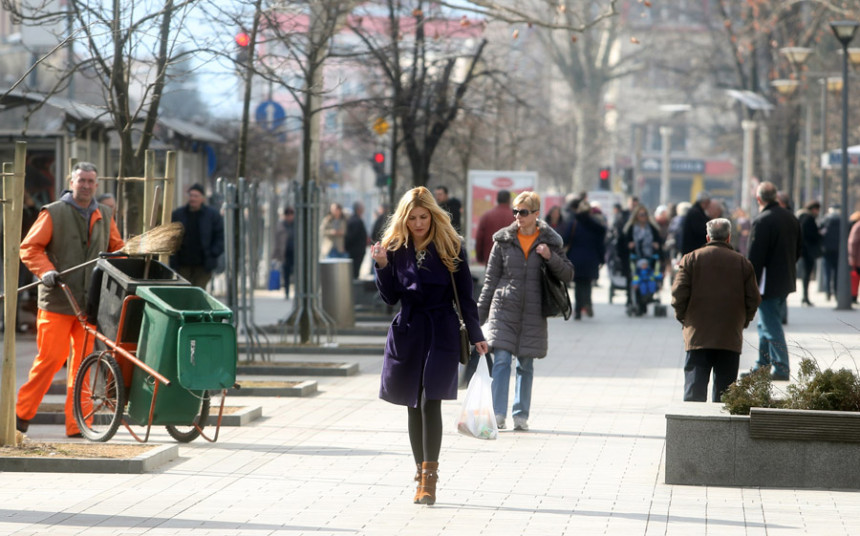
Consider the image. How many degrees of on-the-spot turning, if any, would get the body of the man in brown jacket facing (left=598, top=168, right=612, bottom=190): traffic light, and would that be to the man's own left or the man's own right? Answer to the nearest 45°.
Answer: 0° — they already face it

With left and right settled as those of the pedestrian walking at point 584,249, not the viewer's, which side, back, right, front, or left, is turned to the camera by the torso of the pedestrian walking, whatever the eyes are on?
back

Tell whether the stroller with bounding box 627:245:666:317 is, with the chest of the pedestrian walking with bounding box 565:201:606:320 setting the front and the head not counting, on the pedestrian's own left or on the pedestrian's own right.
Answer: on the pedestrian's own right

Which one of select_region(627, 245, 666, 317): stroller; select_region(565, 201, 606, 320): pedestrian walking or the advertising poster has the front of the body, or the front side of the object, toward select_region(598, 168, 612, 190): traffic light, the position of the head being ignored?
the pedestrian walking

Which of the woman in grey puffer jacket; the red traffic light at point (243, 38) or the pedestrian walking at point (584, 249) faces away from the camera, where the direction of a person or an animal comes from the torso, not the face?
the pedestrian walking

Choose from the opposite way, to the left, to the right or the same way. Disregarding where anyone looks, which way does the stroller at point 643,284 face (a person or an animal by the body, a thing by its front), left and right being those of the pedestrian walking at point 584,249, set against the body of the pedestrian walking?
the opposite way

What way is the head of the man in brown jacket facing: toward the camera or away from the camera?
away from the camera

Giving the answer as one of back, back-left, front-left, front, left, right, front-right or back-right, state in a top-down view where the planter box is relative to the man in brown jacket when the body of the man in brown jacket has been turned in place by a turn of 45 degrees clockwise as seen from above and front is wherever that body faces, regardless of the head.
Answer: back-right

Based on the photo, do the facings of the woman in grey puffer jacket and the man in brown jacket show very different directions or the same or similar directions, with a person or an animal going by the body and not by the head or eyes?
very different directions
